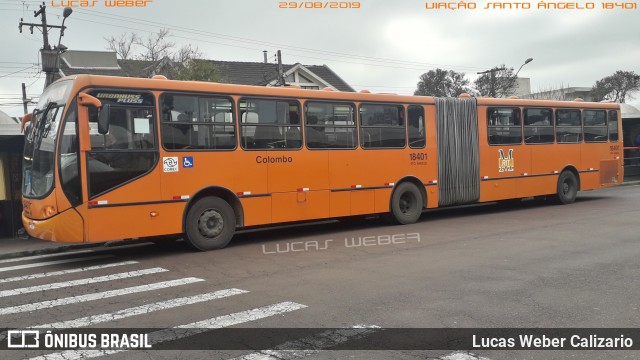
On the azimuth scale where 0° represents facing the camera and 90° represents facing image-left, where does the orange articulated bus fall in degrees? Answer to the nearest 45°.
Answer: approximately 45°
